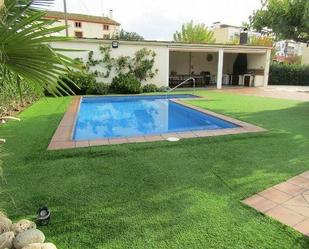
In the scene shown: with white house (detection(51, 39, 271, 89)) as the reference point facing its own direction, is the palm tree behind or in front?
in front

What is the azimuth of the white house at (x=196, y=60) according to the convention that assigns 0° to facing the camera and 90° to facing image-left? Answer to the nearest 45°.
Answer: approximately 0°

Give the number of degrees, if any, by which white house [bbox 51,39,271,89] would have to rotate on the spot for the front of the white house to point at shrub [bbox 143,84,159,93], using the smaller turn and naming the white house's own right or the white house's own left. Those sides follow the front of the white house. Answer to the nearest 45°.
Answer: approximately 45° to the white house's own right

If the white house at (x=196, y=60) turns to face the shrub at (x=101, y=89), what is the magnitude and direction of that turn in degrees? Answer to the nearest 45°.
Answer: approximately 45° to its right

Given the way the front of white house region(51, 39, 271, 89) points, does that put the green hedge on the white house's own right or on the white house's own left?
on the white house's own left

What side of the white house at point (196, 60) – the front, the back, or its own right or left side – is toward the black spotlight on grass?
front

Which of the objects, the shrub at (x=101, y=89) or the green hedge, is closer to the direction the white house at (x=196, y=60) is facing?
the shrub
